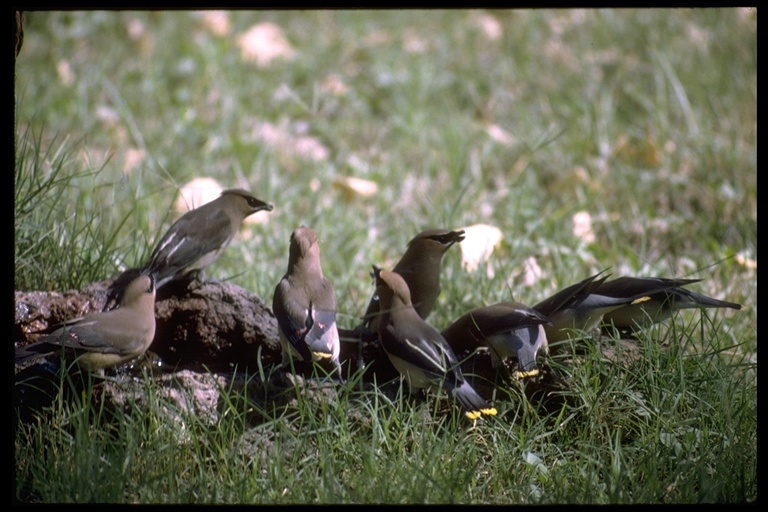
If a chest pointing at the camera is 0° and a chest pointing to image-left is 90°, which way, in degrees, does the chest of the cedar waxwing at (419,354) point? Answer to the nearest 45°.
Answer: approximately 135°

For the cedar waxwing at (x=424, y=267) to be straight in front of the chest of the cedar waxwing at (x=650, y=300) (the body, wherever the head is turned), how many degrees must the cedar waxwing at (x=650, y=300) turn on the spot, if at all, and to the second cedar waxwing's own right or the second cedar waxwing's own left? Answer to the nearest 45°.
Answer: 0° — it already faces it

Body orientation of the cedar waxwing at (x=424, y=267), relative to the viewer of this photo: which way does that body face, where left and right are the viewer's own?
facing to the right of the viewer

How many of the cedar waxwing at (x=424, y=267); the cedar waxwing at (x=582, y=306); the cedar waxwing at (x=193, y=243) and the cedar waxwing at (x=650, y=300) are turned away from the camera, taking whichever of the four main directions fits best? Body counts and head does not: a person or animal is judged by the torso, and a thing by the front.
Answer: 0

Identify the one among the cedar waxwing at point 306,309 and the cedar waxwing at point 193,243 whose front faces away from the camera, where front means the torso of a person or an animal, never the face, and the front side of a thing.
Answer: the cedar waxwing at point 306,309

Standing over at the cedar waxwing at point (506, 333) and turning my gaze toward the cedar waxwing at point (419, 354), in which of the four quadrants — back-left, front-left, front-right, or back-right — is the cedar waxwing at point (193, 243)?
front-right

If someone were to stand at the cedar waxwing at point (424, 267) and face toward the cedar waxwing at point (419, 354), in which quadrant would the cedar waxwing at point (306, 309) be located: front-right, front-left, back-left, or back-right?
front-right

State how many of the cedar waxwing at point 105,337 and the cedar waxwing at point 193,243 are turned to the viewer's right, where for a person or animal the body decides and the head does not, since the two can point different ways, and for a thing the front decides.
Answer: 2

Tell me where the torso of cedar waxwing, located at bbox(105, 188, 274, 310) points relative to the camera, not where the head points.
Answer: to the viewer's right

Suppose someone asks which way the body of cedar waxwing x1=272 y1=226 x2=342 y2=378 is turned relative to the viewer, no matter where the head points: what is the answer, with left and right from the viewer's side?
facing away from the viewer

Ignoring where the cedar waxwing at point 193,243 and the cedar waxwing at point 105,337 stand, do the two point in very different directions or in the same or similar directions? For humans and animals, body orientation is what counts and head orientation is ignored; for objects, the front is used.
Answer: same or similar directions

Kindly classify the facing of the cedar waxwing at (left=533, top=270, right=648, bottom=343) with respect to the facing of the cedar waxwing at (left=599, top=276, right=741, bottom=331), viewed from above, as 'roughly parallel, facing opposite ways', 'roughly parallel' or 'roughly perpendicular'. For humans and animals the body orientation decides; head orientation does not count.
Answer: roughly parallel

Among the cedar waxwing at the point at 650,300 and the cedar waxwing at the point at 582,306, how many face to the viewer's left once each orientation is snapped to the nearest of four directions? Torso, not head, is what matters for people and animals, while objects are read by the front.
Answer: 2

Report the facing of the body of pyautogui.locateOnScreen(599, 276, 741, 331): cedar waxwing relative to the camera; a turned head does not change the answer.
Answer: to the viewer's left

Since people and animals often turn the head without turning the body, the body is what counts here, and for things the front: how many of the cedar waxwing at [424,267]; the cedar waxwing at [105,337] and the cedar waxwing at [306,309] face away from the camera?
1

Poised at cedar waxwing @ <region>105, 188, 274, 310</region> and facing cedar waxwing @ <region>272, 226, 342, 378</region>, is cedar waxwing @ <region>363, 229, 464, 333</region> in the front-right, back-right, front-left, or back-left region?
front-left

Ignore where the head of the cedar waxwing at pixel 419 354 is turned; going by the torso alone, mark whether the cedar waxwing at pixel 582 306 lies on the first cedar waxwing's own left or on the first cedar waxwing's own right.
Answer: on the first cedar waxwing's own right

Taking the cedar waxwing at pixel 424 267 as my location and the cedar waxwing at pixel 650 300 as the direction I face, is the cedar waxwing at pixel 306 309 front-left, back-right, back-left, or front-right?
back-right

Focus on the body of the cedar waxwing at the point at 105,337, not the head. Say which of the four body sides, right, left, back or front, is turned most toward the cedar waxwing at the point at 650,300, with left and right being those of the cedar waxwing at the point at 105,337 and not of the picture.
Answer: front
